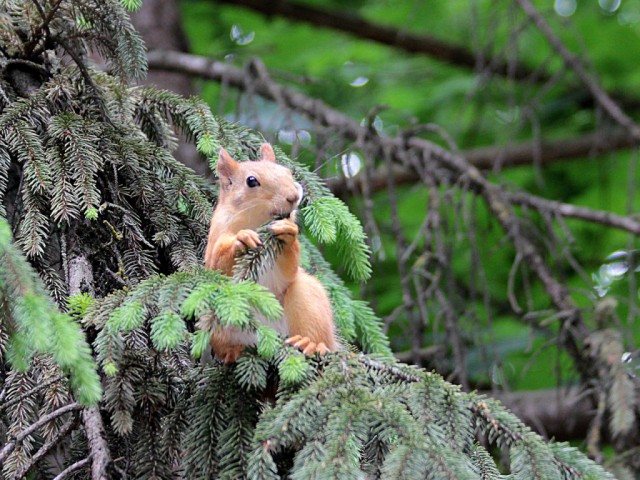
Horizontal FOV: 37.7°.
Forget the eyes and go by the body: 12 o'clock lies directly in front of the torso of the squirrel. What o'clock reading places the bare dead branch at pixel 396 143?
The bare dead branch is roughly at 8 o'clock from the squirrel.

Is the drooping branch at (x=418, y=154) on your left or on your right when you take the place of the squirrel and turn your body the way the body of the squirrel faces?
on your left

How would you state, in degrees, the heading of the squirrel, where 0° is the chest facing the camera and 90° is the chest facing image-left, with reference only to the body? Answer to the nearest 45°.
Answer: approximately 315°

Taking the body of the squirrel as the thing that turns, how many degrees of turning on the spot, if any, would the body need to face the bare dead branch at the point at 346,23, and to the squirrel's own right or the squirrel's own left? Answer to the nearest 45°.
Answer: approximately 135° to the squirrel's own left

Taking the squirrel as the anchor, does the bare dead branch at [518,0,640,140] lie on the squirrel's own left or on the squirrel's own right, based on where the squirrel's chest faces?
on the squirrel's own left

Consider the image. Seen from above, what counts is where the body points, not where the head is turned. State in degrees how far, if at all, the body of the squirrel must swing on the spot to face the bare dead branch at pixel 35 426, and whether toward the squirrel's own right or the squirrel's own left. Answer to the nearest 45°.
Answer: approximately 90° to the squirrel's own right
